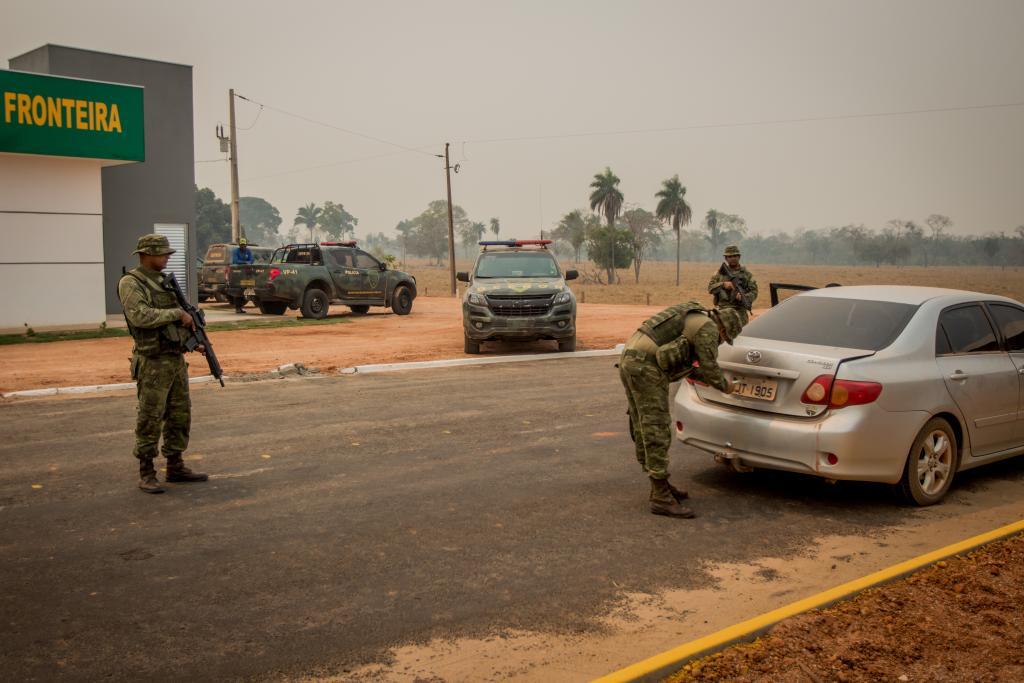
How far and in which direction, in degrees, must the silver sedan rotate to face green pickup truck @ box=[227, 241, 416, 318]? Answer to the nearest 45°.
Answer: approximately 90° to its left

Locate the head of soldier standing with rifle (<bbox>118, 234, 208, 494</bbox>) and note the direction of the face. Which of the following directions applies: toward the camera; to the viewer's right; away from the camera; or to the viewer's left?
to the viewer's right

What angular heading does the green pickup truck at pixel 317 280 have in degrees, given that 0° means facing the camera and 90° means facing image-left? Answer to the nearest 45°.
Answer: approximately 225°

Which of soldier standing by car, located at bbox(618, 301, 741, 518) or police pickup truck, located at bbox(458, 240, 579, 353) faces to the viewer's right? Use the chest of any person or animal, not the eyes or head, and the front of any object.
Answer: the soldier standing by car

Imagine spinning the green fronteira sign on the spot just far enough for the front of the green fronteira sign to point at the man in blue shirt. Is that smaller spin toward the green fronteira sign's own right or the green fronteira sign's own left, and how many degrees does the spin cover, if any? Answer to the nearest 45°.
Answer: approximately 90° to the green fronteira sign's own left

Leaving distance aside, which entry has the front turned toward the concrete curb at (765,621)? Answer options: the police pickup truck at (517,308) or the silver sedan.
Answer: the police pickup truck

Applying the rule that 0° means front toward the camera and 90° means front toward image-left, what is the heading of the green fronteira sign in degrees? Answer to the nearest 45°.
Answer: approximately 315°

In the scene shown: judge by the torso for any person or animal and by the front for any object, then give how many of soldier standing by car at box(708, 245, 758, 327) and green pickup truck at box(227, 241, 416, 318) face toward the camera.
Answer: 1

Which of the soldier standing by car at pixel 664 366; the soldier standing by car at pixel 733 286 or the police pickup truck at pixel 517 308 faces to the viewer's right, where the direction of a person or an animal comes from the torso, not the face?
the soldier standing by car at pixel 664 366

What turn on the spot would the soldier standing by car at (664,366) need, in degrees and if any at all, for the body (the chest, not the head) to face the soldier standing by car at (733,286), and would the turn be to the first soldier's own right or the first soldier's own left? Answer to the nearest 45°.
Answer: approximately 90° to the first soldier's own left

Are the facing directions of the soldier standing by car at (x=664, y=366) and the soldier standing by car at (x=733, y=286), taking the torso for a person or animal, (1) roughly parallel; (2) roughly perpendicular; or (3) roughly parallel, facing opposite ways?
roughly perpendicular
